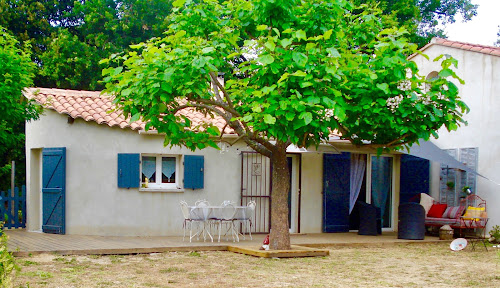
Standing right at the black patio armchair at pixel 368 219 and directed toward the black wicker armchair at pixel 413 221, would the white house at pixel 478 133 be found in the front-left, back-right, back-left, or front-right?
front-left

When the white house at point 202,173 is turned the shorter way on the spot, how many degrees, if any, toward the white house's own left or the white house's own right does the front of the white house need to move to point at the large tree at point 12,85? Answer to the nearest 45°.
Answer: approximately 45° to the white house's own right

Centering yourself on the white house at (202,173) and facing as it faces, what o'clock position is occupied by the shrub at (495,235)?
The shrub is roughly at 9 o'clock from the white house.

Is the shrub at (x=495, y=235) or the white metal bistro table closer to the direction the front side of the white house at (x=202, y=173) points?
the white metal bistro table

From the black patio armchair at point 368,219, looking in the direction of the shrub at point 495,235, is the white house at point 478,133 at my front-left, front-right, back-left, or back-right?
front-left

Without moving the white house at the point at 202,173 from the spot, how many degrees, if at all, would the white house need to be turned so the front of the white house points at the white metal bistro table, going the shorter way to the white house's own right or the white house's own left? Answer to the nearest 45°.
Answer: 0° — it already faces it

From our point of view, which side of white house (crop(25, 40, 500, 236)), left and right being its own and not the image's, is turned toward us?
front
